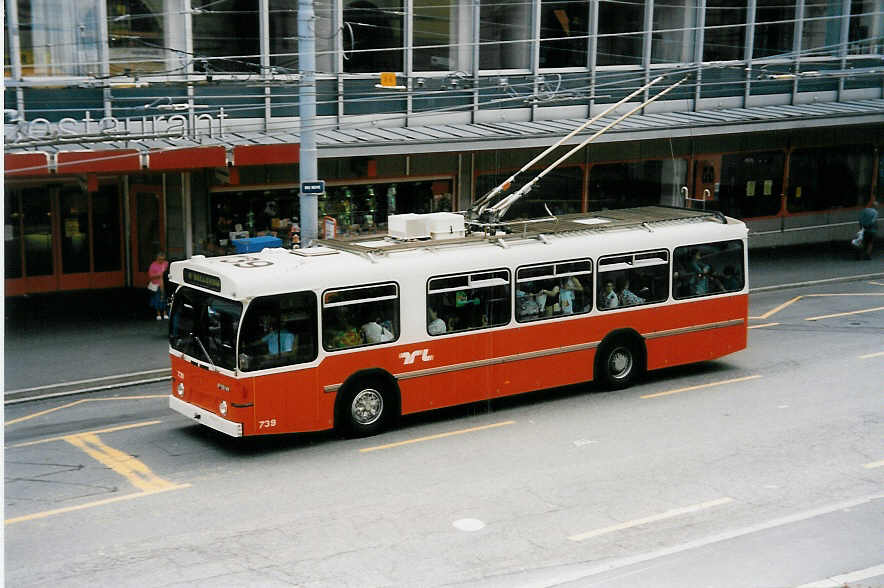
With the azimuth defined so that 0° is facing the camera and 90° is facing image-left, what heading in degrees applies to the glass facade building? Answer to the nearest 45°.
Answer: approximately 0°

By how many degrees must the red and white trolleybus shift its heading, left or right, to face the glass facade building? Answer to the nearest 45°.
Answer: approximately 135° to its right

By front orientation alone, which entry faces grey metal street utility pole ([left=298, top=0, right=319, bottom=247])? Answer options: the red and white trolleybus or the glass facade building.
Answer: the glass facade building

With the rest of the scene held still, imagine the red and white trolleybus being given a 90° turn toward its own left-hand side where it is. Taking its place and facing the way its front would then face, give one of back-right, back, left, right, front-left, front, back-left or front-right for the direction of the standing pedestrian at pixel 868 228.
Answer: left

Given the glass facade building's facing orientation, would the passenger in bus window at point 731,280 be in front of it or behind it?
in front

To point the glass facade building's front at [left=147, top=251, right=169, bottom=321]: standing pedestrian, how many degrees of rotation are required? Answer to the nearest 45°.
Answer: approximately 45° to its right

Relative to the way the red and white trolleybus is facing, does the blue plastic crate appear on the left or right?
on its right

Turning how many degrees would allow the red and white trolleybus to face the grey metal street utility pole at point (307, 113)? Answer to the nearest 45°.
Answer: approximately 90° to its right

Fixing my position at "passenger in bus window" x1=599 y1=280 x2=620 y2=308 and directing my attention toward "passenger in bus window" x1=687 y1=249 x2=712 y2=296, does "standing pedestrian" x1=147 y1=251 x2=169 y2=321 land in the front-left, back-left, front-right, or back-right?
back-left

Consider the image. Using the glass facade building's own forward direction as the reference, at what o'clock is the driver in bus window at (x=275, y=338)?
The driver in bus window is roughly at 12 o'clock from the glass facade building.

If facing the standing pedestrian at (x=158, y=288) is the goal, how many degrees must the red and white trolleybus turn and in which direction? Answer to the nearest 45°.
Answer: approximately 90° to its right
